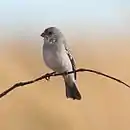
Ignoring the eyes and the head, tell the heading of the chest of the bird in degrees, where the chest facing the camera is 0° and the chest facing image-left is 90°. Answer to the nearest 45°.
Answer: approximately 45°
